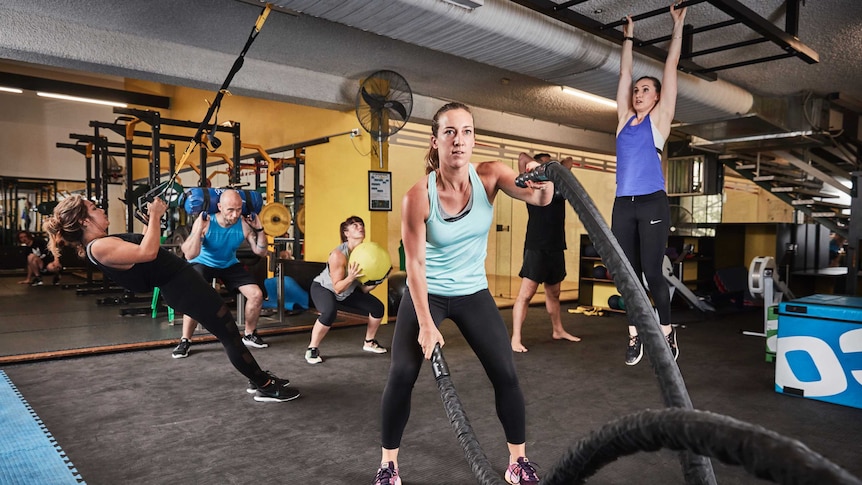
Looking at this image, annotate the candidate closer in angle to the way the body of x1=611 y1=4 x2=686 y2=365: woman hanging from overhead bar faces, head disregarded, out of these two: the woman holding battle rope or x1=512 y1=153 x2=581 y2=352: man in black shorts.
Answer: the woman holding battle rope

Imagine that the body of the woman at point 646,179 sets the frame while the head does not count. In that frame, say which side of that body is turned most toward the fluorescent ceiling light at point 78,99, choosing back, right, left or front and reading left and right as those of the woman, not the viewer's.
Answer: right

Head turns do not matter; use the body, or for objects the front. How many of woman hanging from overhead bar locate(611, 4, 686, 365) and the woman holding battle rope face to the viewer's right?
0

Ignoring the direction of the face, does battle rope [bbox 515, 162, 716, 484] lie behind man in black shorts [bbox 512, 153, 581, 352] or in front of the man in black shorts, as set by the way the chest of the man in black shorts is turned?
in front

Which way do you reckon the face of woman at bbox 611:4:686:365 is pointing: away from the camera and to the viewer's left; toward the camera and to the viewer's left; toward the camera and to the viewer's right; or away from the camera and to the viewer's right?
toward the camera and to the viewer's left

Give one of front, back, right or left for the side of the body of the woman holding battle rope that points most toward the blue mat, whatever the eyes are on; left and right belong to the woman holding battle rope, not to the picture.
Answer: right

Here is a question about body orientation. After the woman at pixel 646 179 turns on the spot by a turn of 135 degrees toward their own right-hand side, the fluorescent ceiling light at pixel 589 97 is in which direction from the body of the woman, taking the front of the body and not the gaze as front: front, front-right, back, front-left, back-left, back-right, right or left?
front

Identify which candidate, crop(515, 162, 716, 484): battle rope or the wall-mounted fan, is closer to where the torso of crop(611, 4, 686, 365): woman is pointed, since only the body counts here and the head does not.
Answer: the battle rope

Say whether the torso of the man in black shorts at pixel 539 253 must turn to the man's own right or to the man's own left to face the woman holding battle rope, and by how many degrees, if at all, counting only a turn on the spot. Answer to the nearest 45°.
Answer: approximately 45° to the man's own right

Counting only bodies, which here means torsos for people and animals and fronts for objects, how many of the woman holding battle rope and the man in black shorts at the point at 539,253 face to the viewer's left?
0

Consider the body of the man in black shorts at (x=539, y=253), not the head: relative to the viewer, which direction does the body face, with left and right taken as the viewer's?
facing the viewer and to the right of the viewer

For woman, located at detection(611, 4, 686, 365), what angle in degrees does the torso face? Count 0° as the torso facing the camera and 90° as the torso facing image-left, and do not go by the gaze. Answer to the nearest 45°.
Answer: approximately 45°

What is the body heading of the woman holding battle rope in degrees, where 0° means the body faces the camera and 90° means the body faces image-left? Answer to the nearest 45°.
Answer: approximately 0°

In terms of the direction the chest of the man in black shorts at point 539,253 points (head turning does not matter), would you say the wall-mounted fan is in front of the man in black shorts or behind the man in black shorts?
behind

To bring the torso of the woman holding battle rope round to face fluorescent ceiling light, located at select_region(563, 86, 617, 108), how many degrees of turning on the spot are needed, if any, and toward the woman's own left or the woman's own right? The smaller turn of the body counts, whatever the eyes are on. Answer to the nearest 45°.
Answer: approximately 180°

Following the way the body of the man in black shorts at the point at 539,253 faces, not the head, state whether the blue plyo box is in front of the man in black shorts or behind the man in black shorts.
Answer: in front
